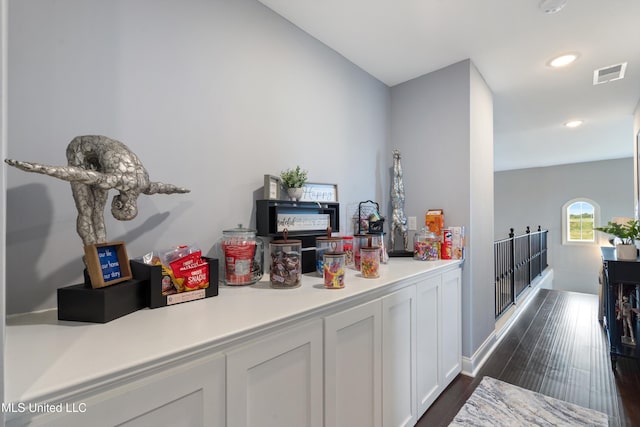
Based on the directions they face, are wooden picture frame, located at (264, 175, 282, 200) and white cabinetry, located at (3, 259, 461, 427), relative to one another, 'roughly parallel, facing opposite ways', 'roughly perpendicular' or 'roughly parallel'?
roughly parallel

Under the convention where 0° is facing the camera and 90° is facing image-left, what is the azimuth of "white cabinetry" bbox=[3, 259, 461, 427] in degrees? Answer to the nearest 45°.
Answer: approximately 315°

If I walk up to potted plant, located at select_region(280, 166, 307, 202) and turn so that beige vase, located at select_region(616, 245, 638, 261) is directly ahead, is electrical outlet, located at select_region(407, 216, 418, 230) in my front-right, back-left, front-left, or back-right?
front-left

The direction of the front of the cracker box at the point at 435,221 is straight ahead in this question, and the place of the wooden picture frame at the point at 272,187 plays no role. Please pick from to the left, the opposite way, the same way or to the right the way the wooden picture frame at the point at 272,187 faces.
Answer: to the left

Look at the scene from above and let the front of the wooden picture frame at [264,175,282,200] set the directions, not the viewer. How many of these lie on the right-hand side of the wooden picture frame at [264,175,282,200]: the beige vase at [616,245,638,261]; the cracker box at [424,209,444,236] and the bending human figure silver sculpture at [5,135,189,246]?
1

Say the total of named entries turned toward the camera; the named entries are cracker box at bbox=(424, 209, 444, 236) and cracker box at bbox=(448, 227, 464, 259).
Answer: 2

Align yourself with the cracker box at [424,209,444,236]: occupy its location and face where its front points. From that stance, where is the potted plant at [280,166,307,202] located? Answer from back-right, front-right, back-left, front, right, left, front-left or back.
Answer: front-right

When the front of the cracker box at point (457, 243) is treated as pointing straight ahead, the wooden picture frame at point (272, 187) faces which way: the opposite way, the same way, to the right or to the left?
to the left

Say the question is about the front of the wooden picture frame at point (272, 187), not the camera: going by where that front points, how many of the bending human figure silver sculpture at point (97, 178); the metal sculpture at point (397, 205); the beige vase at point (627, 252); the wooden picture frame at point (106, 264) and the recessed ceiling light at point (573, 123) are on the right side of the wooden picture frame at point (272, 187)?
2

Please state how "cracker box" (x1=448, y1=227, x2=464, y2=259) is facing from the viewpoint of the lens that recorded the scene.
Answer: facing the viewer

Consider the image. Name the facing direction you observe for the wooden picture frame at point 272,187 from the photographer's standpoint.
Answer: facing the viewer and to the right of the viewer

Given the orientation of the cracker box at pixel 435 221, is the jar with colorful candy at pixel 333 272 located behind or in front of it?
in front

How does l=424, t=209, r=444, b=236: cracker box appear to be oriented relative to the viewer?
toward the camera
